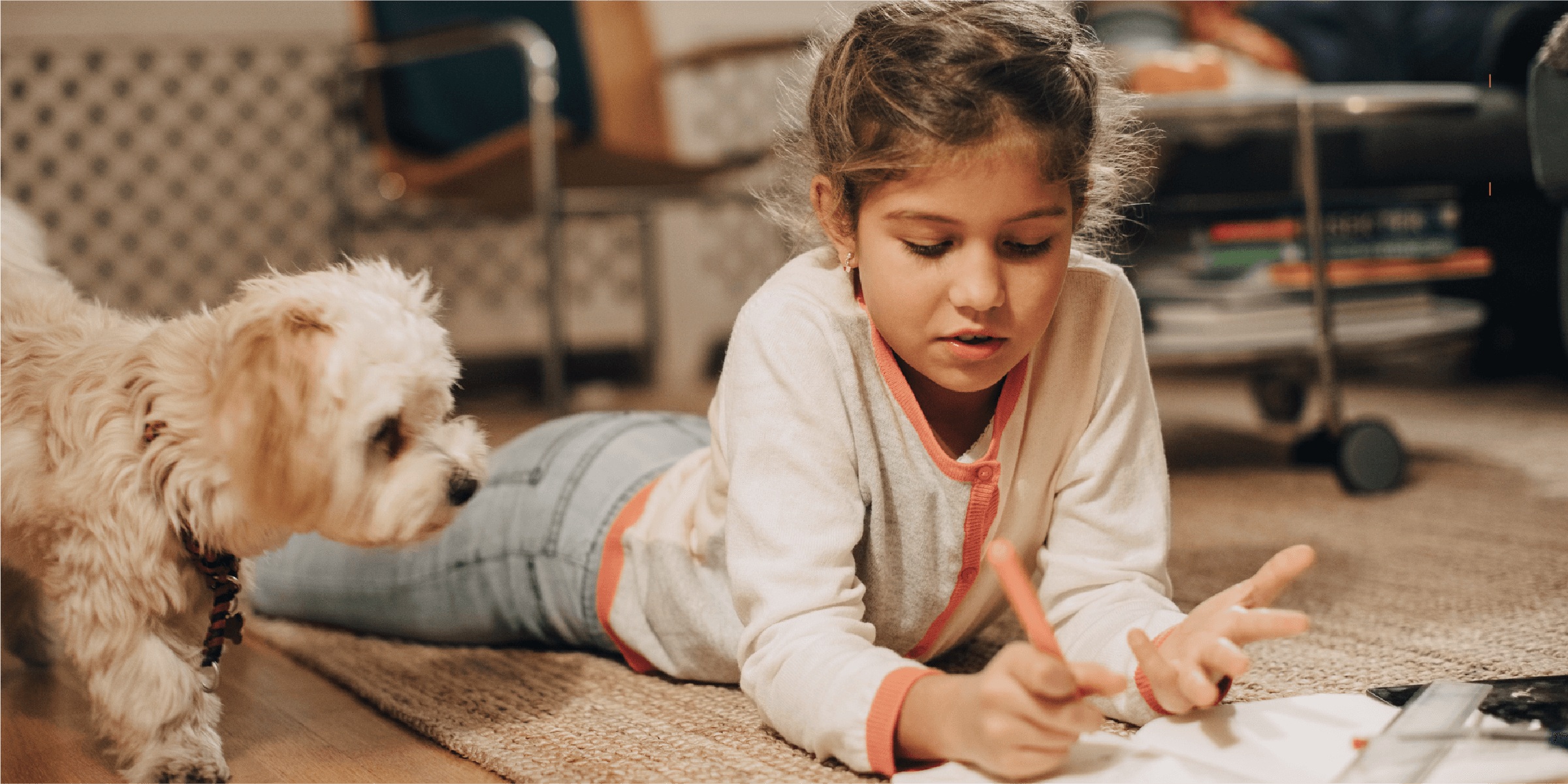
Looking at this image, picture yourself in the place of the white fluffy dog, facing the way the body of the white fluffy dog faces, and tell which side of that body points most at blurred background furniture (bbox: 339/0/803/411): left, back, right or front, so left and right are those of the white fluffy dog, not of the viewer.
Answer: left

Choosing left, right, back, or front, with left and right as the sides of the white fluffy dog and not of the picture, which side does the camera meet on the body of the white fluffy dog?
right

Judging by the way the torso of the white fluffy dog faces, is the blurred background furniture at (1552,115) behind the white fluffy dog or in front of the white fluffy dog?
in front

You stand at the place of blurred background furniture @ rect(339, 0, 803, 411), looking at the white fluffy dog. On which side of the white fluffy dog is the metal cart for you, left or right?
left
